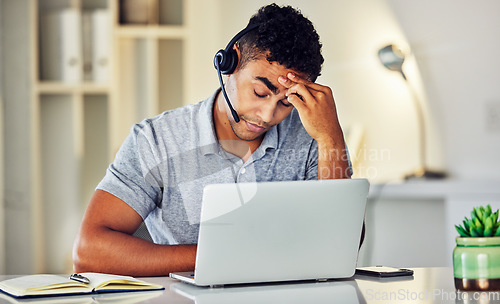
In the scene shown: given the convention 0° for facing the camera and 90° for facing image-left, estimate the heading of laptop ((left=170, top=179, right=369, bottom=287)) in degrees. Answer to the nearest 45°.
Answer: approximately 135°

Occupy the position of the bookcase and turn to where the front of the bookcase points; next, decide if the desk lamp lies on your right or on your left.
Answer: on your left

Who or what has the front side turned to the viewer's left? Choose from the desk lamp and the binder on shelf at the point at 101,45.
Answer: the desk lamp

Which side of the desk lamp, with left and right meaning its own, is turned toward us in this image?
left

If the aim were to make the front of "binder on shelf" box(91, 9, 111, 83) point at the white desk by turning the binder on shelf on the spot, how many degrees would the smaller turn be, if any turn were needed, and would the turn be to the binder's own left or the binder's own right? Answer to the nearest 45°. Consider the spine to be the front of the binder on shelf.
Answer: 0° — it already faces it

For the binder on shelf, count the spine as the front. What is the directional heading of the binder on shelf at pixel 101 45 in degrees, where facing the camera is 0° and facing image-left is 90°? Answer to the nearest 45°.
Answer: approximately 0°
